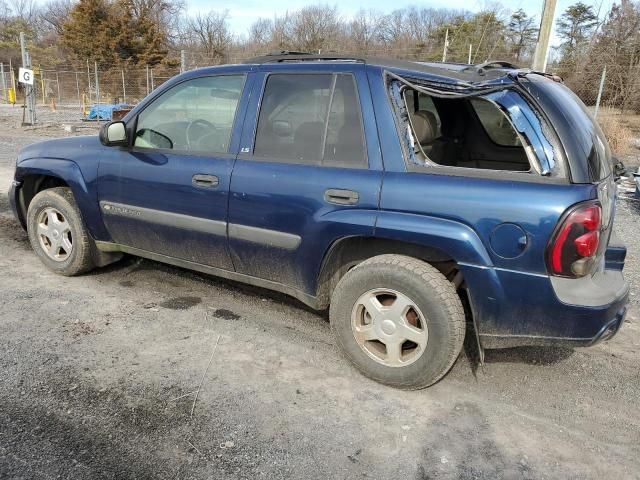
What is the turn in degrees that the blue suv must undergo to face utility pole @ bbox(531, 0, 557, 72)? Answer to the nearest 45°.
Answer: approximately 90° to its right

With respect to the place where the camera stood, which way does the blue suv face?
facing away from the viewer and to the left of the viewer

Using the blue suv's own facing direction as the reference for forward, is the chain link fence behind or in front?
in front

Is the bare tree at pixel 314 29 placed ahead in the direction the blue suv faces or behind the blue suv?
ahead

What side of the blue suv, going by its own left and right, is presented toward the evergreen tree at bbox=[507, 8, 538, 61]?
right
